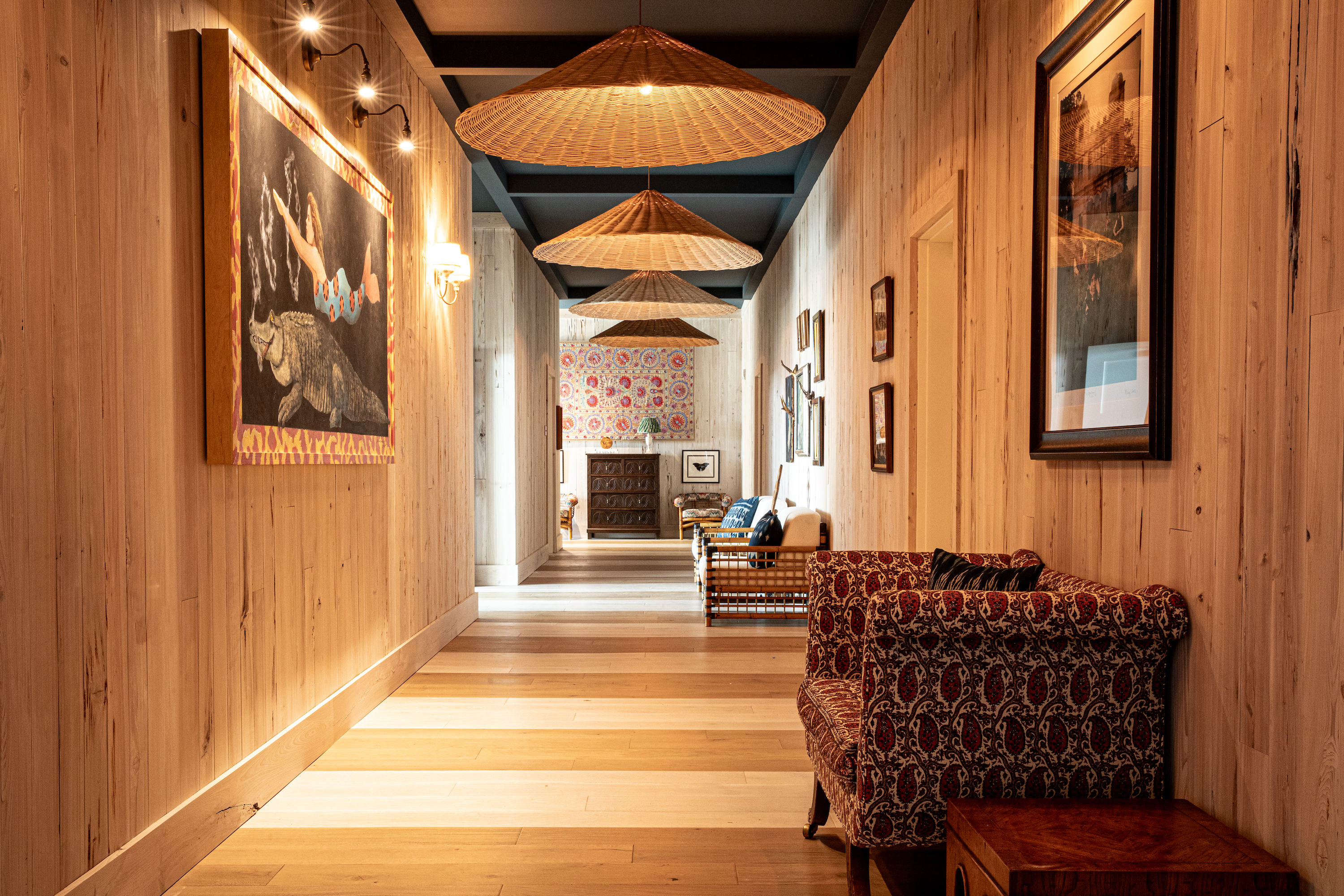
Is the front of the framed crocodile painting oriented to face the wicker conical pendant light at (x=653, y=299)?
no

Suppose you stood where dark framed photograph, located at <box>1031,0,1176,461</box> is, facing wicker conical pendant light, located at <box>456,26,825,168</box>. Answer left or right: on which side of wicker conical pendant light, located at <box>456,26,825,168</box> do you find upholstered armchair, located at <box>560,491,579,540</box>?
right

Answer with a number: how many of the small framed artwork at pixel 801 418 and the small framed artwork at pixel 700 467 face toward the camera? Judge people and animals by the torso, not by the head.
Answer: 1

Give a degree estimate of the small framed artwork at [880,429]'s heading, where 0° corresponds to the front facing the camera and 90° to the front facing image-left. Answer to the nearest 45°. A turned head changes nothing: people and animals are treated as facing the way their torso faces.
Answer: approximately 90°

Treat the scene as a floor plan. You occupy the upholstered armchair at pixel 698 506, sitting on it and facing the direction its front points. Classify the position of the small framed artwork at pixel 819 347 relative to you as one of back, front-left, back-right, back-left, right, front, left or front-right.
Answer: front

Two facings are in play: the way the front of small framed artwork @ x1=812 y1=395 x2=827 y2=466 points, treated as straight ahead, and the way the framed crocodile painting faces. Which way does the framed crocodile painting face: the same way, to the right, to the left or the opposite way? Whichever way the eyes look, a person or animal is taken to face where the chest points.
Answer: the opposite way

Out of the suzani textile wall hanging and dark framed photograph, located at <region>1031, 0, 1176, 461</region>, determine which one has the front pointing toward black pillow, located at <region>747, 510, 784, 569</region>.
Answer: the suzani textile wall hanging

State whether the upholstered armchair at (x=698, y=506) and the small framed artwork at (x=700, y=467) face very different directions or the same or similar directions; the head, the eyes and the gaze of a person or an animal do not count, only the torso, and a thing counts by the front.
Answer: same or similar directions

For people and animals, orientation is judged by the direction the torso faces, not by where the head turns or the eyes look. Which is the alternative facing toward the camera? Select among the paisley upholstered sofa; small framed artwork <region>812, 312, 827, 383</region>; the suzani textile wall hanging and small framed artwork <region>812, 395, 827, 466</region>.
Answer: the suzani textile wall hanging

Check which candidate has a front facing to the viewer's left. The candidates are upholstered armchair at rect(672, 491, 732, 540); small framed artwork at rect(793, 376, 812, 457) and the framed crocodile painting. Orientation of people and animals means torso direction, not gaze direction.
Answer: the small framed artwork

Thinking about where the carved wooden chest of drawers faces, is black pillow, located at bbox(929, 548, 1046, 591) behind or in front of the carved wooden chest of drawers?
in front

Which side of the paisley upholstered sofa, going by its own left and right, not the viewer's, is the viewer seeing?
left

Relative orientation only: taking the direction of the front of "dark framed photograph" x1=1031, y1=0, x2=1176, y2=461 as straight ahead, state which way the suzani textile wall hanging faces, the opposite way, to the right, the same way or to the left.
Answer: to the left

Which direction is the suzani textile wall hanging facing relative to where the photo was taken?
toward the camera

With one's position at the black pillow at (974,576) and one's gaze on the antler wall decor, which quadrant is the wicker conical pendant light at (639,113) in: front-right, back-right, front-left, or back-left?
front-left

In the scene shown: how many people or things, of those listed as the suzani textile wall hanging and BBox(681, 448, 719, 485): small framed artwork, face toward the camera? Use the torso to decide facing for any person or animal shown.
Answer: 2

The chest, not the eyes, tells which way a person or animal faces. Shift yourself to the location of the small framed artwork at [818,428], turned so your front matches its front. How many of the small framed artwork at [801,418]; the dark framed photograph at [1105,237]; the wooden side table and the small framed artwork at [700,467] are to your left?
2
